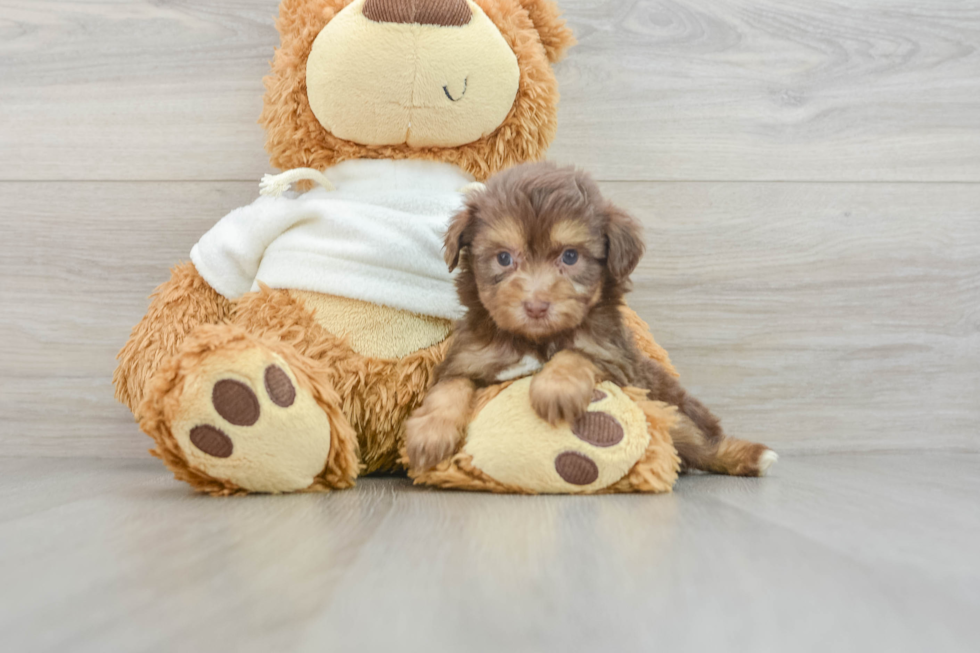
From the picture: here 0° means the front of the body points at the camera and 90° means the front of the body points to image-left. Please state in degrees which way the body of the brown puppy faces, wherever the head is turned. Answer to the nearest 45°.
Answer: approximately 45°

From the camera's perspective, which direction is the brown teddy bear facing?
toward the camera
